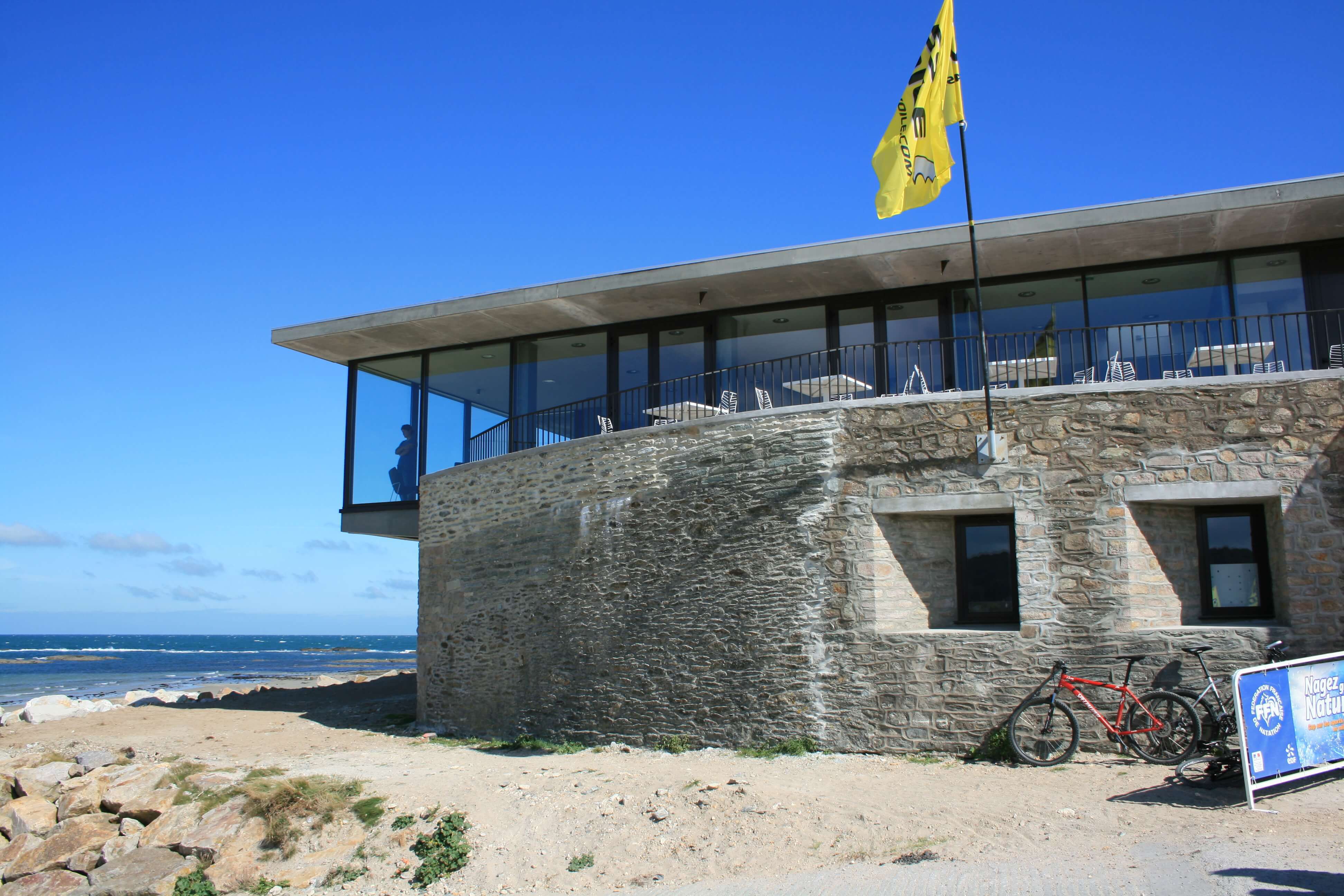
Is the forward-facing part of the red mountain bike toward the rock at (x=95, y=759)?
yes

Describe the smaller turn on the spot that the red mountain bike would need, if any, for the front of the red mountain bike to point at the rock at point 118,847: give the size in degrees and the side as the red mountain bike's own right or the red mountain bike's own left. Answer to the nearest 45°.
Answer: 0° — it already faces it

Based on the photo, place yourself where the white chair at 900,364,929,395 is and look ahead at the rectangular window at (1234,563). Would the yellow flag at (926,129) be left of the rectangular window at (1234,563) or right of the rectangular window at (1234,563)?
right

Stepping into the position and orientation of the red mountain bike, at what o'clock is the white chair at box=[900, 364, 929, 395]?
The white chair is roughly at 2 o'clock from the red mountain bike.

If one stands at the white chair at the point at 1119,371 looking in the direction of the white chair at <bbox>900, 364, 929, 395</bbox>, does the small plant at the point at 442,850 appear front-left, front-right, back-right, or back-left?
front-left

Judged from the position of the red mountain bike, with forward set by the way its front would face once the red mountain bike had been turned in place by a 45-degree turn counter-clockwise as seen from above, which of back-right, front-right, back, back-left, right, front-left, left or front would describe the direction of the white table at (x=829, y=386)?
right

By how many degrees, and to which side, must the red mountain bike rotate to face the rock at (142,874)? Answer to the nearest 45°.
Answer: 0° — it already faces it

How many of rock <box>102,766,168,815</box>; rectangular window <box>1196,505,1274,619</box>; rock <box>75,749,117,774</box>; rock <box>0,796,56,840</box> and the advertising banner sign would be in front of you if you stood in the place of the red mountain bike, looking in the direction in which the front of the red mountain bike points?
3

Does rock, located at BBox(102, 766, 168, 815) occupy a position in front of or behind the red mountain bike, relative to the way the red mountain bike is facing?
in front

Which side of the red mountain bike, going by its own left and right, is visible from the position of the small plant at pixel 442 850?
left

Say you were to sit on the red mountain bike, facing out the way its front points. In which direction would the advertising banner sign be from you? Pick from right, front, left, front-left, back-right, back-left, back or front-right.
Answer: back-left

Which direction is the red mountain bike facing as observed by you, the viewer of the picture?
facing to the left of the viewer

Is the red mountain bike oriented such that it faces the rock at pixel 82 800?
yes
